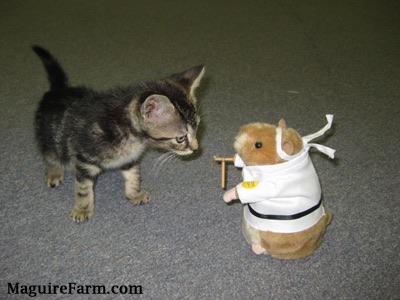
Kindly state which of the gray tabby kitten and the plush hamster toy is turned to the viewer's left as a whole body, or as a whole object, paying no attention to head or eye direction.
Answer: the plush hamster toy

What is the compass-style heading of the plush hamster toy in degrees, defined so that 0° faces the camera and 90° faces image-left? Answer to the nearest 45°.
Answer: approximately 90°

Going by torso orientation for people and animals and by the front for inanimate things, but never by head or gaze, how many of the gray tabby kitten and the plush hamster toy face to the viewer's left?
1

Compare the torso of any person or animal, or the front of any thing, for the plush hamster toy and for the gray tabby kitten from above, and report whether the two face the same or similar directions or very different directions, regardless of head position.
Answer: very different directions
